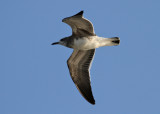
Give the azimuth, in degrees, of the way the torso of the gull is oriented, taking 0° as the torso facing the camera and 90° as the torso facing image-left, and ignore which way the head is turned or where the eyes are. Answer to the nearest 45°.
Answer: approximately 90°
